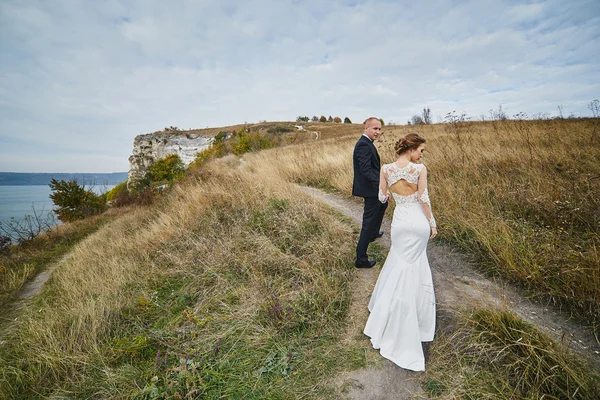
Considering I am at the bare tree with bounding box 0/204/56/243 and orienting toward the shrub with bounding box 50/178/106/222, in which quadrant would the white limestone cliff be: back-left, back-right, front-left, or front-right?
front-right

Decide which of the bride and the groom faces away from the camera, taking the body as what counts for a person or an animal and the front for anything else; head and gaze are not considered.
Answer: the bride

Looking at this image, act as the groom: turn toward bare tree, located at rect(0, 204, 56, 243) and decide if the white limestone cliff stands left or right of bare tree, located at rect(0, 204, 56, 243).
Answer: right

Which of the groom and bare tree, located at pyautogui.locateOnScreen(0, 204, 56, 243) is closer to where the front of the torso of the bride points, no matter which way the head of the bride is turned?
the groom

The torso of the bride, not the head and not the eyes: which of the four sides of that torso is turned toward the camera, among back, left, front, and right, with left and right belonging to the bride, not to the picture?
back

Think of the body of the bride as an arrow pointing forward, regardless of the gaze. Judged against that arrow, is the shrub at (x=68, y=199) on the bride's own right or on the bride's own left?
on the bride's own left

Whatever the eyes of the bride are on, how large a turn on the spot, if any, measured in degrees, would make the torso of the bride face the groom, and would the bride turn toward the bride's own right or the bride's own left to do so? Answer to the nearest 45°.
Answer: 0° — they already face them

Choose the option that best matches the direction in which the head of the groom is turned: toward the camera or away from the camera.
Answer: toward the camera
